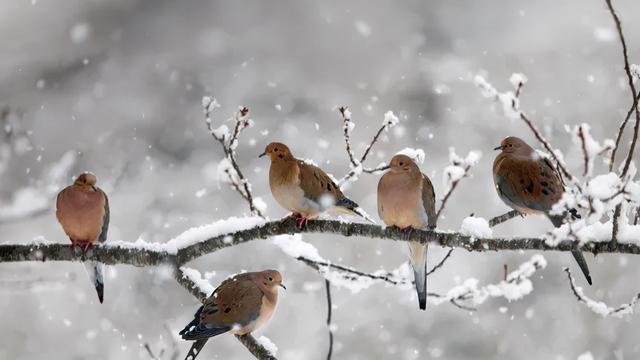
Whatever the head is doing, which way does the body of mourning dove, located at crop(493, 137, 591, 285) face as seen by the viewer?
to the viewer's left

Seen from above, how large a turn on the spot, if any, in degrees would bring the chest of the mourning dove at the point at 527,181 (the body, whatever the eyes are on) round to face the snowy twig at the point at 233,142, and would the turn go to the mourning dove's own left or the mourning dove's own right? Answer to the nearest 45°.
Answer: approximately 45° to the mourning dove's own left

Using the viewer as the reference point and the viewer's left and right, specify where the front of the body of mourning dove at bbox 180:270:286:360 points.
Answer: facing to the right of the viewer

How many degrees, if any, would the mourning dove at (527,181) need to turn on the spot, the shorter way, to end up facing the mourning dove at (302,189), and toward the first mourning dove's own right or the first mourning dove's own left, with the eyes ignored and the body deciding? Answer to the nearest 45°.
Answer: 0° — it already faces it

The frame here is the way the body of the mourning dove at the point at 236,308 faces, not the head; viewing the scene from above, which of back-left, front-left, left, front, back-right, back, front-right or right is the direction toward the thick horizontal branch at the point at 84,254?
back-right

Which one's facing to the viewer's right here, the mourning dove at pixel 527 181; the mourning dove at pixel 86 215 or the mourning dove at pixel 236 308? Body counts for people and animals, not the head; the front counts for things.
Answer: the mourning dove at pixel 236 308

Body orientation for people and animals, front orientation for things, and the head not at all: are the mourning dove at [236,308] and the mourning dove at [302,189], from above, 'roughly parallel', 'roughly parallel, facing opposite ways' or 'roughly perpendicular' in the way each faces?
roughly parallel, facing opposite ways

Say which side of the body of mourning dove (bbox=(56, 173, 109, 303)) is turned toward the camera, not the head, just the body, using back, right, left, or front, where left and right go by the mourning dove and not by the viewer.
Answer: front

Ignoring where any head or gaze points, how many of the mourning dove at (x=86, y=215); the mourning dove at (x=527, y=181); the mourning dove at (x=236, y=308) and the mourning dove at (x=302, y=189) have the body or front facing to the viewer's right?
1

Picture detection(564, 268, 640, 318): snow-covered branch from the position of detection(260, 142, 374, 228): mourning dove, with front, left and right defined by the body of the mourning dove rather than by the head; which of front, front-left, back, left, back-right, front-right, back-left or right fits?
back

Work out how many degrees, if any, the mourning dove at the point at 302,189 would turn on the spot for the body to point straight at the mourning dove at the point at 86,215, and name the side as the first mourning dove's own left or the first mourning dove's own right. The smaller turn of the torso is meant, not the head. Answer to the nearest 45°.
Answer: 0° — it already faces it

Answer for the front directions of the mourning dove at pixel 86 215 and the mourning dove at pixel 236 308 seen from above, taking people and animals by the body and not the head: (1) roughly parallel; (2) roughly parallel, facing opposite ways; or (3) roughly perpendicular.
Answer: roughly perpendicular

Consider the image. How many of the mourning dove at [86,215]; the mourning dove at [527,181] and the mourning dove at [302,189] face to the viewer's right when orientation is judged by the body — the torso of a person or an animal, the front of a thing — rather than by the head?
0

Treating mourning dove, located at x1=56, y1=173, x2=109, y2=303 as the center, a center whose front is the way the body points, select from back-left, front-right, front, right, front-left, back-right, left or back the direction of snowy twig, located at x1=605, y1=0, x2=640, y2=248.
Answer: front-left

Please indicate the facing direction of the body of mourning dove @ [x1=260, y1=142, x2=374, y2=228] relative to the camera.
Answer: to the viewer's left

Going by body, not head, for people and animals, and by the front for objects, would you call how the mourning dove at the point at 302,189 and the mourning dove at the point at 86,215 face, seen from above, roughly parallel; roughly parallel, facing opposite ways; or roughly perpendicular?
roughly perpendicular
